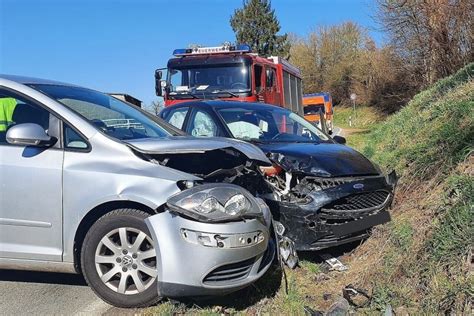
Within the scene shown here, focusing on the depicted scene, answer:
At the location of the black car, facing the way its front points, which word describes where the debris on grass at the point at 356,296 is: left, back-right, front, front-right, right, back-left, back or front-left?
front-right

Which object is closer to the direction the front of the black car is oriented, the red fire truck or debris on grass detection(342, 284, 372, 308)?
the debris on grass

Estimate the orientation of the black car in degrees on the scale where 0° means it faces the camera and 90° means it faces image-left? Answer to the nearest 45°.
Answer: approximately 315°

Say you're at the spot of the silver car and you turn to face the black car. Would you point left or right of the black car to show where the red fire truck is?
left

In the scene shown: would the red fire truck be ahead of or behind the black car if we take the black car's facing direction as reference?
behind

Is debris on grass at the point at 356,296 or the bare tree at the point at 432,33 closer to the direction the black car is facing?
the debris on grass

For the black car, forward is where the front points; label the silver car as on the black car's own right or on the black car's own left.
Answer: on the black car's own right
